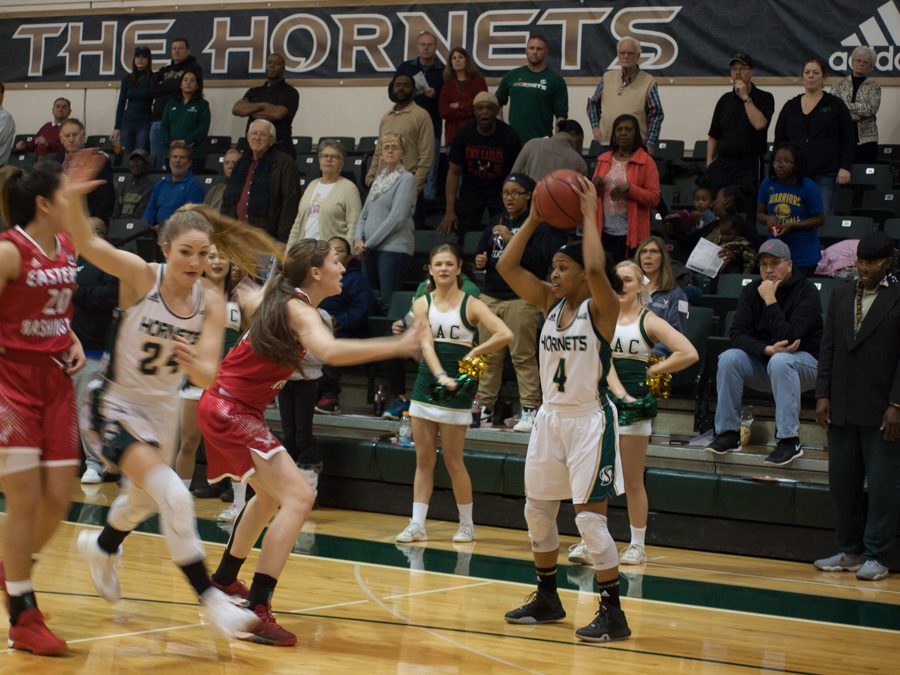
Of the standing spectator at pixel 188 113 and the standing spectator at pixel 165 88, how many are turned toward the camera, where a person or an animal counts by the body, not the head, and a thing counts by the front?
2

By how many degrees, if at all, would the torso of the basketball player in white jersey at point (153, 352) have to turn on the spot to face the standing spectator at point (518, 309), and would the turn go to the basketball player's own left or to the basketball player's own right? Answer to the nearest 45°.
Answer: approximately 90° to the basketball player's own left

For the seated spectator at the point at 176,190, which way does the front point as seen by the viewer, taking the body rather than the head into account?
toward the camera

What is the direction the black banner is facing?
toward the camera

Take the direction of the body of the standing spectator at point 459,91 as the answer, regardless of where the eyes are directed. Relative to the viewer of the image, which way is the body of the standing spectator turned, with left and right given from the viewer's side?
facing the viewer

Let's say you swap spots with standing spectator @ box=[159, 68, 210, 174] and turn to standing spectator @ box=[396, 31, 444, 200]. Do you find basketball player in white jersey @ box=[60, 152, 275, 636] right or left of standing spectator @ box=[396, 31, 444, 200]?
right

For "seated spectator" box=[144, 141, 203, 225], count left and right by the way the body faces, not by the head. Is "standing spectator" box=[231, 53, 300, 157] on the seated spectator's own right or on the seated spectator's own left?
on the seated spectator's own left

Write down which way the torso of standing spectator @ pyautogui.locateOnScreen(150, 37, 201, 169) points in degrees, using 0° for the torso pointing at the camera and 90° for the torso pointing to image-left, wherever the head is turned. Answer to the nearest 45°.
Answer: approximately 0°

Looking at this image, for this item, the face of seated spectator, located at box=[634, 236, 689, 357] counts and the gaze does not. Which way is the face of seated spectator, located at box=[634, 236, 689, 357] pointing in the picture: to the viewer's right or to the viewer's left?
to the viewer's left

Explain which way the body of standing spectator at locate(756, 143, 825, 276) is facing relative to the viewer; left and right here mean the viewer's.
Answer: facing the viewer and to the left of the viewer

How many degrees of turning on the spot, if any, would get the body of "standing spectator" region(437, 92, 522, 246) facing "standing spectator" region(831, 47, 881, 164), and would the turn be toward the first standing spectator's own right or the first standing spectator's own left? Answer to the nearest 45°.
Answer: approximately 90° to the first standing spectator's own left

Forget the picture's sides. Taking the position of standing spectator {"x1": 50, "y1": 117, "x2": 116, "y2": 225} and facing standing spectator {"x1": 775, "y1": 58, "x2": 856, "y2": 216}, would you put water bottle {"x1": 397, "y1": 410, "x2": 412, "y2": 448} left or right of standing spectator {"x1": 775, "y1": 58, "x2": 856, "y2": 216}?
right
